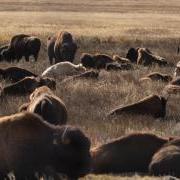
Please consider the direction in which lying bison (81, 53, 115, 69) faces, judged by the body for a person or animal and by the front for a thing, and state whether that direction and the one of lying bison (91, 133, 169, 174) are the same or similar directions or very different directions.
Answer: very different directions

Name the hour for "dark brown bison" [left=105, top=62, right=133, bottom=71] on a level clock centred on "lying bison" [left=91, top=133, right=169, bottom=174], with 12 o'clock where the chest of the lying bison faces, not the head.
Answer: The dark brown bison is roughly at 9 o'clock from the lying bison.

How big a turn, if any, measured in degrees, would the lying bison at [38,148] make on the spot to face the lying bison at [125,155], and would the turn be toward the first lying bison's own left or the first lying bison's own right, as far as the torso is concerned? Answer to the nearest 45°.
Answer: approximately 45° to the first lying bison's own left

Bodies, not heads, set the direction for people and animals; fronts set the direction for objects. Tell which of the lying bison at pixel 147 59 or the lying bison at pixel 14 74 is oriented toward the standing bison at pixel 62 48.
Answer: the lying bison at pixel 147 59

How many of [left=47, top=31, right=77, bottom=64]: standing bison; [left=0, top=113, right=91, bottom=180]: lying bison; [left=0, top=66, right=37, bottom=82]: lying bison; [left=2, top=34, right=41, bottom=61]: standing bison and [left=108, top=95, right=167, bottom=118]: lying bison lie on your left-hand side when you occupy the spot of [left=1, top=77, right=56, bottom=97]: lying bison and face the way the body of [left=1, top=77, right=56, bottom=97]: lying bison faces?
3

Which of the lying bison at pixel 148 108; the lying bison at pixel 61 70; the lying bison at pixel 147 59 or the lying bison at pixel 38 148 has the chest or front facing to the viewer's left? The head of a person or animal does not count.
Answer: the lying bison at pixel 147 59

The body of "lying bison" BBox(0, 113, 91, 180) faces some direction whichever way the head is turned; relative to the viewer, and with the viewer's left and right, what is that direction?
facing to the right of the viewer

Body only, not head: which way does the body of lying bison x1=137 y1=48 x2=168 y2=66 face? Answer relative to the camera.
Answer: to the viewer's left
